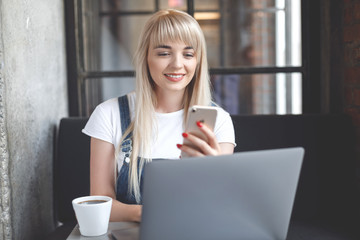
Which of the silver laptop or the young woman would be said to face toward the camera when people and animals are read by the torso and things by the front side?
the young woman

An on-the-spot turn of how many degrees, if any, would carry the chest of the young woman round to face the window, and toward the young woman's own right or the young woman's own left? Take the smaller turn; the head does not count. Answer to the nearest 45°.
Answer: approximately 180°

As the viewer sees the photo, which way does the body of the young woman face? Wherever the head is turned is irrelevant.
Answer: toward the camera

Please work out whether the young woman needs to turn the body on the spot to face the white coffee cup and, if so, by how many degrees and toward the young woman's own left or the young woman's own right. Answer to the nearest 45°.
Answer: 0° — they already face it

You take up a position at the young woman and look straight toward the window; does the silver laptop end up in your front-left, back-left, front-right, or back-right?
back-right

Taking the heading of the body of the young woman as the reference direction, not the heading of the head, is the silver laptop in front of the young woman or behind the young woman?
in front

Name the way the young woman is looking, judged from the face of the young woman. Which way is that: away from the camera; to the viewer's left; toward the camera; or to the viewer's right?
toward the camera

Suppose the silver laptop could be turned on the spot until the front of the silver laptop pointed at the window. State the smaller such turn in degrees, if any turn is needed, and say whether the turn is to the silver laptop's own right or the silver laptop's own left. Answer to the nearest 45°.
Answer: approximately 45° to the silver laptop's own right

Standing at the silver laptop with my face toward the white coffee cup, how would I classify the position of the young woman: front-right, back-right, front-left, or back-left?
front-right

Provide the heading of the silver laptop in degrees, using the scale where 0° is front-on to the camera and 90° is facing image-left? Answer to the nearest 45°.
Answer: approximately 135°

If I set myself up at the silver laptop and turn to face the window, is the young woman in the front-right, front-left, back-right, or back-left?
front-left

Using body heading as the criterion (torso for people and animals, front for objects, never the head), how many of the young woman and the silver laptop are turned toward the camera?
1
